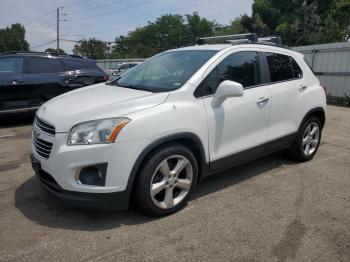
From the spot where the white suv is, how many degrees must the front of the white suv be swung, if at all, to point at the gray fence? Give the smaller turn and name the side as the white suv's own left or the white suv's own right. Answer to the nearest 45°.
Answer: approximately 180°

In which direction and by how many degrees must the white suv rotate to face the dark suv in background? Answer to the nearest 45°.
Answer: approximately 90° to its right

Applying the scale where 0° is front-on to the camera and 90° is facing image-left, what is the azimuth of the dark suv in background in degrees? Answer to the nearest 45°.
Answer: approximately 90°

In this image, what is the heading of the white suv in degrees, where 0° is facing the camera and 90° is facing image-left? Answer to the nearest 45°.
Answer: approximately 45°

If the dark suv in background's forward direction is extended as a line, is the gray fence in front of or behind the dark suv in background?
behind

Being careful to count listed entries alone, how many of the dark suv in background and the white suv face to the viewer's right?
0

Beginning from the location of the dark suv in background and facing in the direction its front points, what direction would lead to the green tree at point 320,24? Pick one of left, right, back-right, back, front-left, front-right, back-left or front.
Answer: back-right

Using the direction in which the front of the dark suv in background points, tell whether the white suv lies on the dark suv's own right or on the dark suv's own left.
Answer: on the dark suv's own left
